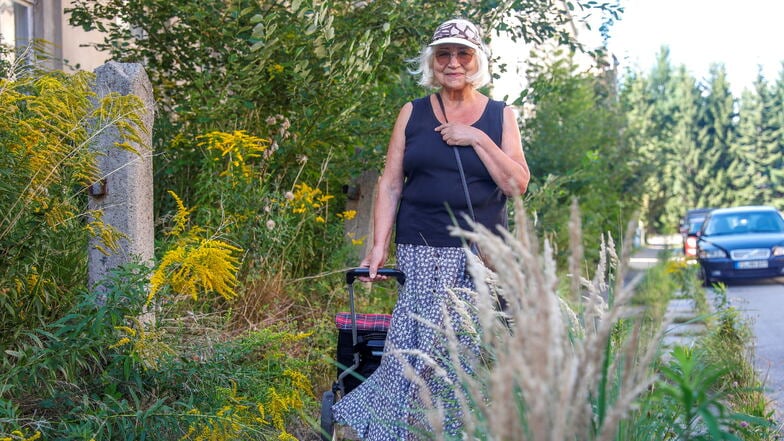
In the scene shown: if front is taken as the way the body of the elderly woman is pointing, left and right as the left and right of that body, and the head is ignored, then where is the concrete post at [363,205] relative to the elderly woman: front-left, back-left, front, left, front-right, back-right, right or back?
back

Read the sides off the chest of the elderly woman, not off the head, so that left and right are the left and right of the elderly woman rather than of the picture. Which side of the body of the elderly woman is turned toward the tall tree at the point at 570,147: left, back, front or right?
back

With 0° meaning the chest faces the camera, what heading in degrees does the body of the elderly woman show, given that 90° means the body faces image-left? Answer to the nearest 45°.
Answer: approximately 0°
